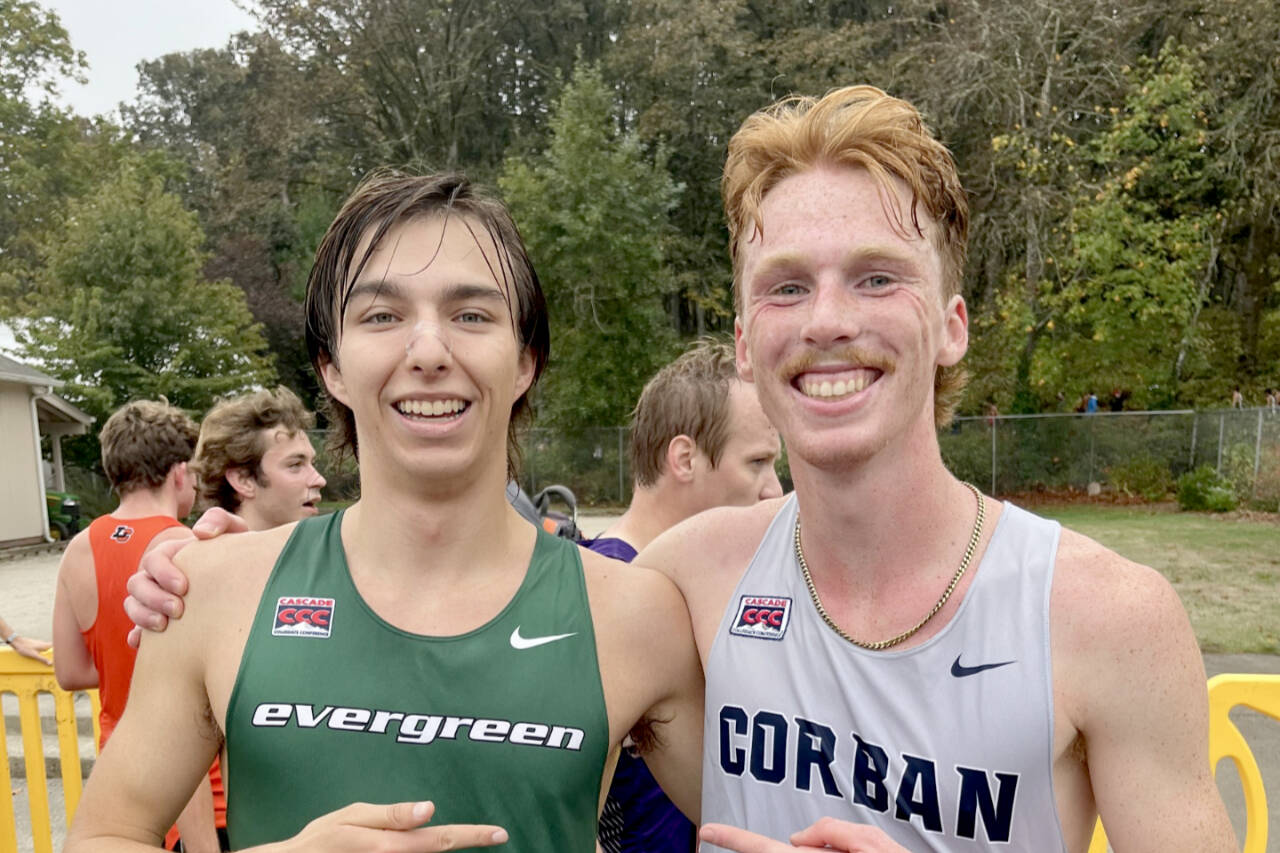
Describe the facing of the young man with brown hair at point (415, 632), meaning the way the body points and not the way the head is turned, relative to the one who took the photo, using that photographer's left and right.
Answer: facing the viewer

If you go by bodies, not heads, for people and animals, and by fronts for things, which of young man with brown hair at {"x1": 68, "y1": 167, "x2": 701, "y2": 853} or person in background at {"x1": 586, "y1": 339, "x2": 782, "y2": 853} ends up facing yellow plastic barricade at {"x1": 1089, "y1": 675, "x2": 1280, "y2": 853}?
the person in background

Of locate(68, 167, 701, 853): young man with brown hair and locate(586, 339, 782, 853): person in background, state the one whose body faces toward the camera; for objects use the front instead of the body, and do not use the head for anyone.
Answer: the young man with brown hair

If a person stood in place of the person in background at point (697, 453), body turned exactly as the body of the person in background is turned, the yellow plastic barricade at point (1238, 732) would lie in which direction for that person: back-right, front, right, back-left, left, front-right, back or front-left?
front

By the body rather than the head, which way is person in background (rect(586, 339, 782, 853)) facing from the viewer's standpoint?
to the viewer's right

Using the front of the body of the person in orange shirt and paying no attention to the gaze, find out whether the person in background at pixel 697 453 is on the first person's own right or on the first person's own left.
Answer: on the first person's own right

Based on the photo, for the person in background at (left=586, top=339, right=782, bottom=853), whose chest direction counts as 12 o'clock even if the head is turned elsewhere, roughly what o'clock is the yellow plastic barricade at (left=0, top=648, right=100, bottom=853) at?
The yellow plastic barricade is roughly at 6 o'clock from the person in background.

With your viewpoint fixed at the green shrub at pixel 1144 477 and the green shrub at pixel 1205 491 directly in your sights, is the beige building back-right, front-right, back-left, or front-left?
back-right

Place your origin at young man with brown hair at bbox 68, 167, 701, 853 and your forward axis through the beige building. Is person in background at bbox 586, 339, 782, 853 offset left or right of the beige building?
right
